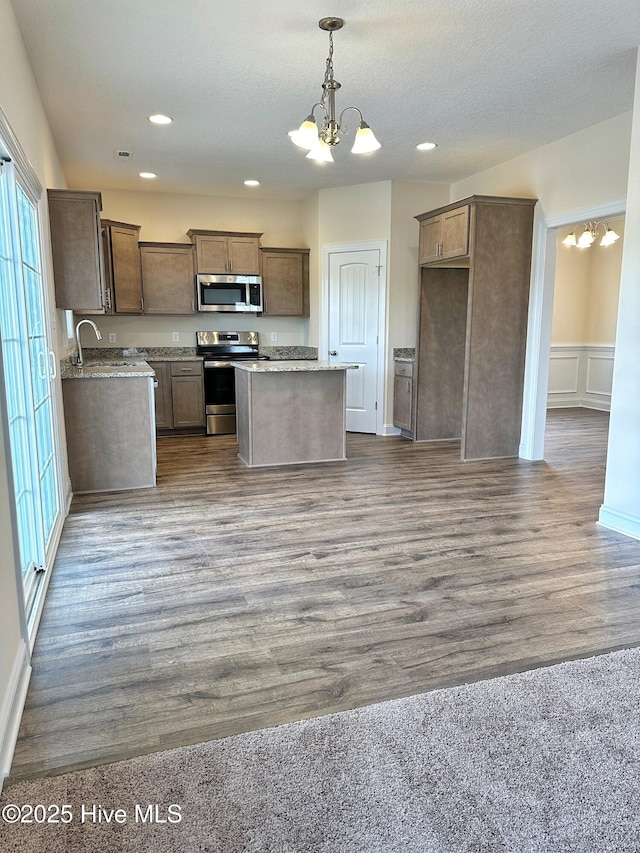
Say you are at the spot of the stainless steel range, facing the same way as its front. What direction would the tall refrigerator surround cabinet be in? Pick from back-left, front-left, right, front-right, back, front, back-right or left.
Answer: front-left

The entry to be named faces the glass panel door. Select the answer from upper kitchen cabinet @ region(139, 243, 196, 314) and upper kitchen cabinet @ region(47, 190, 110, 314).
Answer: upper kitchen cabinet @ region(139, 243, 196, 314)

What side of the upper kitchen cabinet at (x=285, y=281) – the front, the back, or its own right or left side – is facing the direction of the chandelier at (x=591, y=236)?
left

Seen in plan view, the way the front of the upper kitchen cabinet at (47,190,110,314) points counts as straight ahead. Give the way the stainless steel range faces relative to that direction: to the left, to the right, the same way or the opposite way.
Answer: to the right

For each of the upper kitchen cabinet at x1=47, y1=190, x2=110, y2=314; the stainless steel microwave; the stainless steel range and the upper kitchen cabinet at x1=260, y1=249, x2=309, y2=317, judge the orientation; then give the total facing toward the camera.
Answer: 3

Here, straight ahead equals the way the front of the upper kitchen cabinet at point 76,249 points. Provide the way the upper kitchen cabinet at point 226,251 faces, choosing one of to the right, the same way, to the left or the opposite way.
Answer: to the right

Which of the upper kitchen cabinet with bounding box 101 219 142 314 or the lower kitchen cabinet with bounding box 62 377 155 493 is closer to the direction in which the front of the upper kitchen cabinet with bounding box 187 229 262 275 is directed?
the lower kitchen cabinet

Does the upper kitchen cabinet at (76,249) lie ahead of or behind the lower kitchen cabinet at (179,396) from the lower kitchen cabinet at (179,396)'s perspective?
ahead

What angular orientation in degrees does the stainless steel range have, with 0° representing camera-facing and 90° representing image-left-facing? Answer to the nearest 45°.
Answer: approximately 0°

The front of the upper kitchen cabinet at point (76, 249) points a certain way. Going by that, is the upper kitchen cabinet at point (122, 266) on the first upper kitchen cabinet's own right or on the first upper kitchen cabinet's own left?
on the first upper kitchen cabinet's own left
